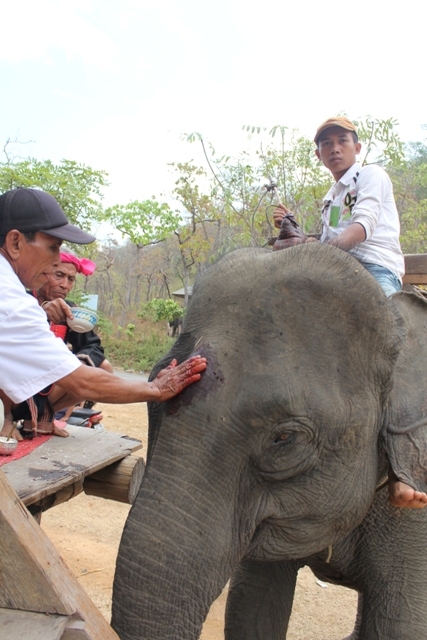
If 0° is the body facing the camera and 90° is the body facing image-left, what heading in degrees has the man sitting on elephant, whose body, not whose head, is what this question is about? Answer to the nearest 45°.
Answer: approximately 45°

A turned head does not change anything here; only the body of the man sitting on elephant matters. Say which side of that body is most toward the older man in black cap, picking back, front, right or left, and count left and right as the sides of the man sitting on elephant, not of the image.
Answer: front

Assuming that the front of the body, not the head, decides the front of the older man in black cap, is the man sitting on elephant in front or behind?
in front

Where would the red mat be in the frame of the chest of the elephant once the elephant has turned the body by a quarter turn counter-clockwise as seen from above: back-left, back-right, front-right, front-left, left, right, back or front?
back

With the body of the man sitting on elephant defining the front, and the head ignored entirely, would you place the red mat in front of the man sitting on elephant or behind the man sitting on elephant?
in front

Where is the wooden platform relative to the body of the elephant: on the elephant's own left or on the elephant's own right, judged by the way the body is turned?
on the elephant's own right

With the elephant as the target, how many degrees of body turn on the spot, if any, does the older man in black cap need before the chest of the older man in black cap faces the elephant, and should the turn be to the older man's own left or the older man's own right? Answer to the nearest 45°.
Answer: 0° — they already face it

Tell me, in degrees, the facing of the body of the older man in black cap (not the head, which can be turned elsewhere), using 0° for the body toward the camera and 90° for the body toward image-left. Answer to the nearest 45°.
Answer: approximately 270°

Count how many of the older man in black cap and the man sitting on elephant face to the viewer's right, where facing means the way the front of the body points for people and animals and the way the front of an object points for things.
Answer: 1

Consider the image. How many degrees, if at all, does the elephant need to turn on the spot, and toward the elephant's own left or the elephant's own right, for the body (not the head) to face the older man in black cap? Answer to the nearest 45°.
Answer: approximately 45° to the elephant's own right

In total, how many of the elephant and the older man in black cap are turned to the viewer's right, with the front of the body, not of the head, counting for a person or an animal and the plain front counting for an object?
1
